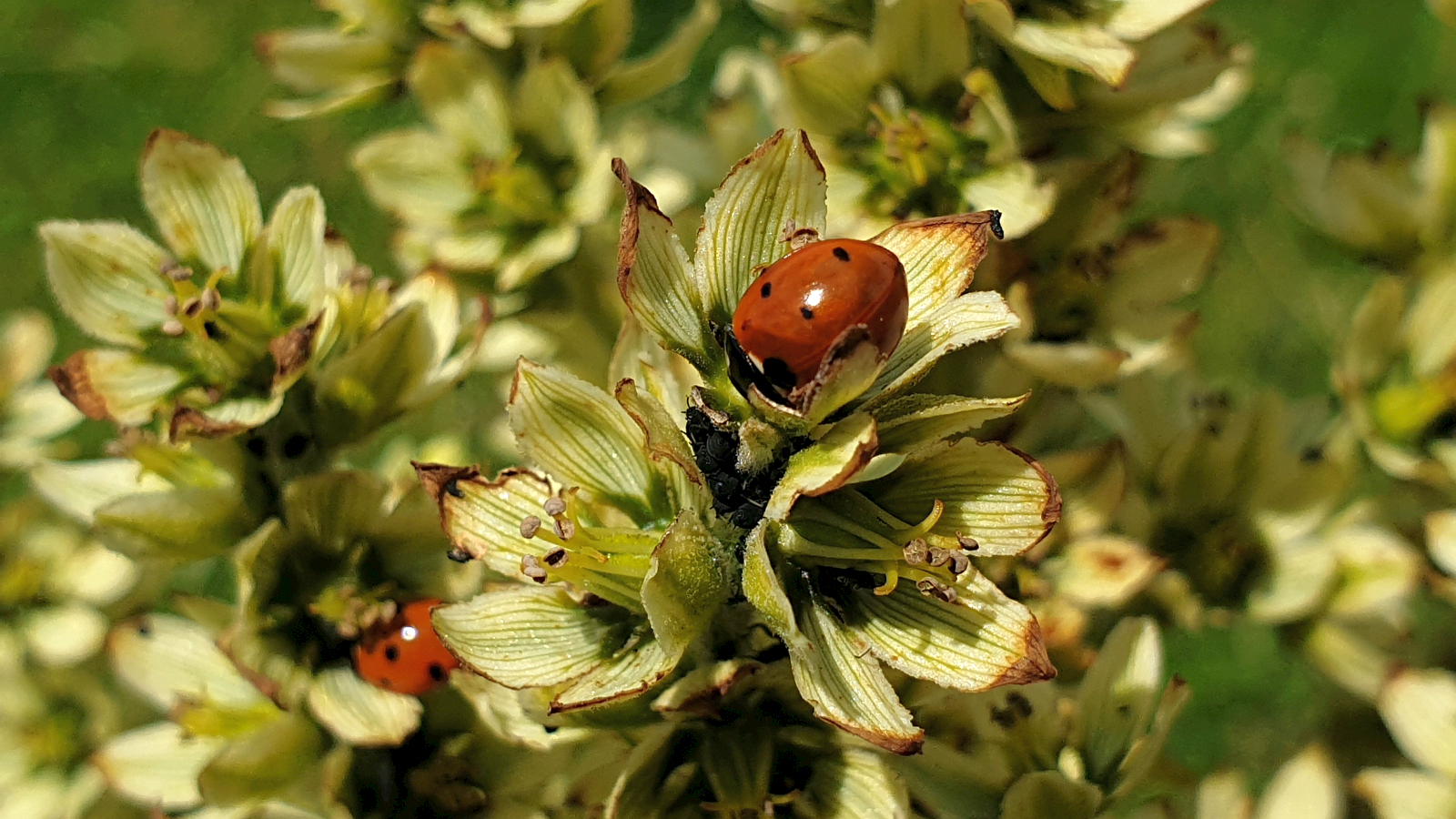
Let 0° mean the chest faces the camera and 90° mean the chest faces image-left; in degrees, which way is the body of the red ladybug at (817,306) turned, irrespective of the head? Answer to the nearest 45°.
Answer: approximately 45°
